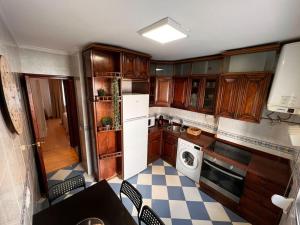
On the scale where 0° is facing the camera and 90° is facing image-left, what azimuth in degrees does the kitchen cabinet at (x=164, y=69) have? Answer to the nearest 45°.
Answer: approximately 0°

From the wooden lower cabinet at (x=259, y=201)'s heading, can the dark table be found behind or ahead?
ahead

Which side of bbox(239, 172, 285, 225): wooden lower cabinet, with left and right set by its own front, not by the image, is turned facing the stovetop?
right

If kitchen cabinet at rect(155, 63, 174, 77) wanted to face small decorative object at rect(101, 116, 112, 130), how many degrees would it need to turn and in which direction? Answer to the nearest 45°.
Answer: approximately 45° to its right

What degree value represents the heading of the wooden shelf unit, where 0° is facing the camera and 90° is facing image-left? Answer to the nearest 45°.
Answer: approximately 315°

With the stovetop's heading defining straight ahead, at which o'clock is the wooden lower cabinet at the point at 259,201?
The wooden lower cabinet is roughly at 9 o'clock from the stovetop.

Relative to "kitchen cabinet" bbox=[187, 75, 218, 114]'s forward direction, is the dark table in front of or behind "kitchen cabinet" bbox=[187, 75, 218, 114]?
in front

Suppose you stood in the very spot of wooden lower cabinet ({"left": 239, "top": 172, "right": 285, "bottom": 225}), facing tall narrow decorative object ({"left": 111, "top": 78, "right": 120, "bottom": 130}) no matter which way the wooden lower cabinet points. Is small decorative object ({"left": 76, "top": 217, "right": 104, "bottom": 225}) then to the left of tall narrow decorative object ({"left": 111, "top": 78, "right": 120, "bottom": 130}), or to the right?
left

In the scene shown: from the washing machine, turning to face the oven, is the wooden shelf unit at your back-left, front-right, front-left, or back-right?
back-right

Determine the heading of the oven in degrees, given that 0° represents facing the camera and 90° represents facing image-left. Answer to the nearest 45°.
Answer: approximately 45°

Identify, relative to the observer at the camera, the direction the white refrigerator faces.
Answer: facing the viewer and to the right of the viewer

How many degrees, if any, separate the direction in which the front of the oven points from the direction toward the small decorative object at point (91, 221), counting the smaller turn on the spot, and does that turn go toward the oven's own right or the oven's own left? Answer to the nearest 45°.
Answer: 0° — it already faces it
